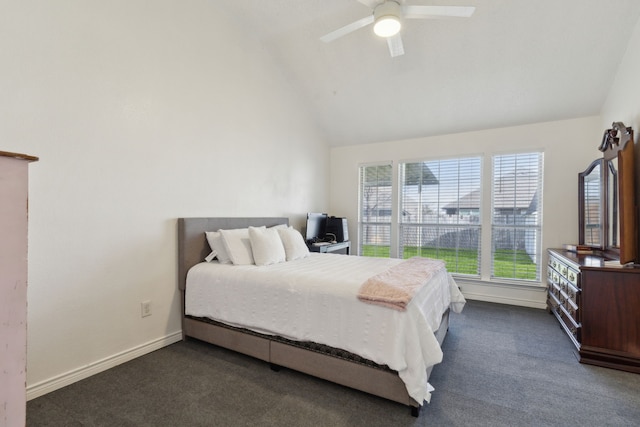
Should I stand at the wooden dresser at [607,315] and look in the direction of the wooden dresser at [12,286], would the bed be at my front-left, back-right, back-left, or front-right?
front-right

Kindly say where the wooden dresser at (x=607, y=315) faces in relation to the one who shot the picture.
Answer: facing to the left of the viewer

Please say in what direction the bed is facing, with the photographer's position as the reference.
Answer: facing the viewer and to the right of the viewer

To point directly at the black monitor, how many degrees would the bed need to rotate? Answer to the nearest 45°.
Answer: approximately 135° to its left

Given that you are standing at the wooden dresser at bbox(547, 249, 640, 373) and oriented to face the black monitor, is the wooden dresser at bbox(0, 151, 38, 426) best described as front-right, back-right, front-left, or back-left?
front-left

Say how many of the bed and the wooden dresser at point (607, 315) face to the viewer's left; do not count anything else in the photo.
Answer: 1

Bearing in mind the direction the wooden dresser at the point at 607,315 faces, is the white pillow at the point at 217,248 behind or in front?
in front

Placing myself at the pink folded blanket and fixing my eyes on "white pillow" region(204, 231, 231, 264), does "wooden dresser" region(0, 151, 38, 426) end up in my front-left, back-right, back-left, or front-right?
front-left

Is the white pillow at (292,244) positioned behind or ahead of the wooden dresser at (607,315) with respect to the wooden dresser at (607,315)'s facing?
ahead

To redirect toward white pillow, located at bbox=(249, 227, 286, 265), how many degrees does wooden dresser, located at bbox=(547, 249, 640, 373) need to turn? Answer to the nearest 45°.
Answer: approximately 45° to its left

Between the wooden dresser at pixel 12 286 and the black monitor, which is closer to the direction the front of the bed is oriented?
the wooden dresser

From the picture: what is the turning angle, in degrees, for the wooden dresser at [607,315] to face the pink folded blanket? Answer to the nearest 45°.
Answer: approximately 45° to its left

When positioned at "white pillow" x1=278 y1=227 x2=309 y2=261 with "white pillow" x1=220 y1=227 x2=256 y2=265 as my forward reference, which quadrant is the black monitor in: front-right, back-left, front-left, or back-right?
back-right

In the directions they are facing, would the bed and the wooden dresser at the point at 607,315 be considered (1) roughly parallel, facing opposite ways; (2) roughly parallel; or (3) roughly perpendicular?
roughly parallel, facing opposite ways
